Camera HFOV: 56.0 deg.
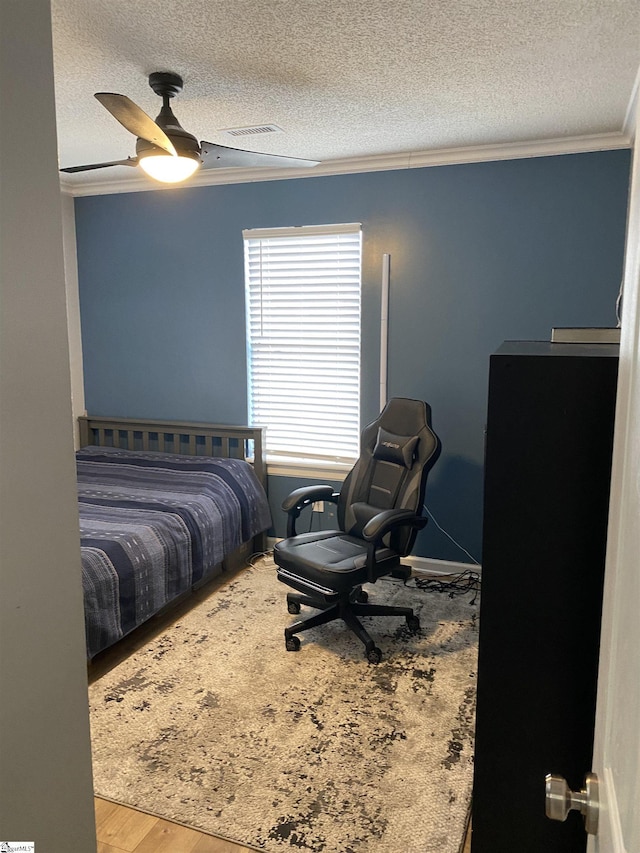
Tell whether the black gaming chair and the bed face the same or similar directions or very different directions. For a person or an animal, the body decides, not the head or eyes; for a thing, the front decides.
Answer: same or similar directions

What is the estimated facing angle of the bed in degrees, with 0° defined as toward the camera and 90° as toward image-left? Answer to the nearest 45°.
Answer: approximately 45°

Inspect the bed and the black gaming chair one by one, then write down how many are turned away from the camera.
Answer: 0

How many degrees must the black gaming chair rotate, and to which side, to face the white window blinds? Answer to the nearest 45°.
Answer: approximately 135° to its right

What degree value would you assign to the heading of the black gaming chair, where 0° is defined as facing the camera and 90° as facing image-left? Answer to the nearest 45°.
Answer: approximately 45°

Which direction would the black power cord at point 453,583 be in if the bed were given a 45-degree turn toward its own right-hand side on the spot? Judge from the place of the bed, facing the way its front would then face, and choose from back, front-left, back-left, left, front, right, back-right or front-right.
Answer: back

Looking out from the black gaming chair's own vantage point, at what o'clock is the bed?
The bed is roughly at 2 o'clock from the black gaming chair.

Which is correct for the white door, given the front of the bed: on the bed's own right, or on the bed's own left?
on the bed's own left

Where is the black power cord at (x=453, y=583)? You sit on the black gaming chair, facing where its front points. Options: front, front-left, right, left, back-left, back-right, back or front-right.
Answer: back

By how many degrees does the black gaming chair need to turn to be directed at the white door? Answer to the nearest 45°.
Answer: approximately 45° to its left

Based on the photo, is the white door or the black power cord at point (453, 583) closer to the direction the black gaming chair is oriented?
the white door
